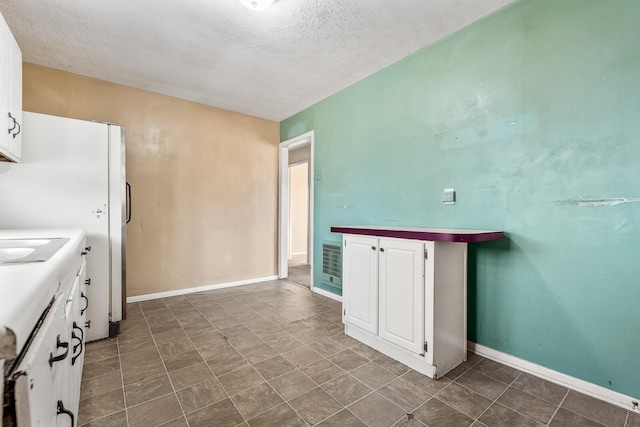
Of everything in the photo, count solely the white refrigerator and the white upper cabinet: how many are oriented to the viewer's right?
2

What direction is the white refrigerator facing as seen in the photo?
to the viewer's right

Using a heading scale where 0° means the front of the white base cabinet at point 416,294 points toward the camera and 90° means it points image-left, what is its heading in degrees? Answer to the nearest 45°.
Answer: approximately 45°

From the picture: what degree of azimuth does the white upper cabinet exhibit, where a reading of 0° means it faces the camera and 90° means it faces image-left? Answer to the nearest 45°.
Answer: approximately 270°

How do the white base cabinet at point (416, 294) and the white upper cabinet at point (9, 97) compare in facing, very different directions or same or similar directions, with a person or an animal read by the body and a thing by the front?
very different directions
